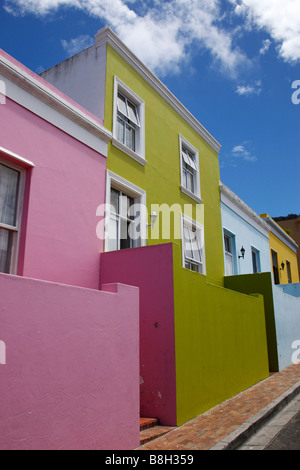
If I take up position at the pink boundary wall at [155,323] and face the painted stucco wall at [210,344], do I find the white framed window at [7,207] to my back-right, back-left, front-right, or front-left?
back-left

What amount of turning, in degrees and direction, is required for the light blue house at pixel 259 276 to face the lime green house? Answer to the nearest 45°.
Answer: approximately 45° to its right

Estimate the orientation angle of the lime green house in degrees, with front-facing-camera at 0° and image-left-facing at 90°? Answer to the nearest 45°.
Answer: approximately 315°

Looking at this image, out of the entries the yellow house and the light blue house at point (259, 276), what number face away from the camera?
0

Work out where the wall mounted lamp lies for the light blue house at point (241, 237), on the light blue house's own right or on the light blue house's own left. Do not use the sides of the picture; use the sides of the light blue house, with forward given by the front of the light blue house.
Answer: on the light blue house's own right

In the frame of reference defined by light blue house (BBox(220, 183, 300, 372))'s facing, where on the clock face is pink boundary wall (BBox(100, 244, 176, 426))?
The pink boundary wall is roughly at 2 o'clock from the light blue house.

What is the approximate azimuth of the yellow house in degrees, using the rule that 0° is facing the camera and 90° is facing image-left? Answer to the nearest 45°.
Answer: approximately 315°

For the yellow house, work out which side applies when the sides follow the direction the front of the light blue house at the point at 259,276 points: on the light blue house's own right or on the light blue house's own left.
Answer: on the light blue house's own left

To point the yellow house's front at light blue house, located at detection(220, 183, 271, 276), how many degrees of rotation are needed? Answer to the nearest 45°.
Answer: approximately 45° to its right

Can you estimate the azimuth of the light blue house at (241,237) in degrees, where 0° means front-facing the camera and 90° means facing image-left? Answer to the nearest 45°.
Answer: approximately 315°

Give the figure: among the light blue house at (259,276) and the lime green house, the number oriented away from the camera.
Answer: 0

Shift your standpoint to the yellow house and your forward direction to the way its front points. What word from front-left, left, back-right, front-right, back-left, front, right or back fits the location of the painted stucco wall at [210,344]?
front-right

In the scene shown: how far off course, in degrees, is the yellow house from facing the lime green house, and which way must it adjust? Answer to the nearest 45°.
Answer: approximately 45° to its right

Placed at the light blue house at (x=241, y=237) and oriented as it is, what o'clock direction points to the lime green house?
The lime green house is roughly at 2 o'clock from the light blue house.

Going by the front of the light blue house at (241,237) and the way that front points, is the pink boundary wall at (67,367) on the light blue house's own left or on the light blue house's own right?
on the light blue house's own right
